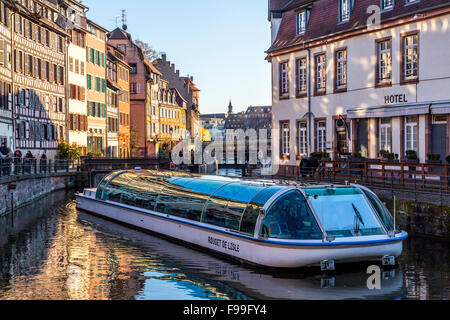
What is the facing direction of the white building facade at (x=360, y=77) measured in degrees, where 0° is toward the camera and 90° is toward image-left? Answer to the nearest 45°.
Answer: approximately 45°

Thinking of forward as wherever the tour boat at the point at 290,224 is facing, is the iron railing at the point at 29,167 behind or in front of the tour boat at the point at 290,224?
behind

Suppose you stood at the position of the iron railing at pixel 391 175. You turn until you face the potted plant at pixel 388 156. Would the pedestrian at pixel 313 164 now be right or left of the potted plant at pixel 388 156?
left

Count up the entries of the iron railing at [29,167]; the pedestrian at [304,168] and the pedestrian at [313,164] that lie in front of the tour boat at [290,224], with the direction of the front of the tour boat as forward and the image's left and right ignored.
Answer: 0

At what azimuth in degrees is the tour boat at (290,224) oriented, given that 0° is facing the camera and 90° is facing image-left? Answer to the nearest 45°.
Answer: approximately 315°

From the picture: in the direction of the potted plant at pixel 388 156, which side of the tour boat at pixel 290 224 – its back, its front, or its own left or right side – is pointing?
left

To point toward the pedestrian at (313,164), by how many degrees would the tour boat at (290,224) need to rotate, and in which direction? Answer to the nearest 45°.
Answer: approximately 135° to its left

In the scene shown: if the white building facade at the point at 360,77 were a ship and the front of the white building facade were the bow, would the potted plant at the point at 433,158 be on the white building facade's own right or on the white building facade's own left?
on the white building facade's own left

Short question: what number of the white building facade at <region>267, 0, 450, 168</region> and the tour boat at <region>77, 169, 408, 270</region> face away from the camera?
0

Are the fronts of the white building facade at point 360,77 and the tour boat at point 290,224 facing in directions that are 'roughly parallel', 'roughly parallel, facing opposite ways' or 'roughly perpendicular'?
roughly perpendicular

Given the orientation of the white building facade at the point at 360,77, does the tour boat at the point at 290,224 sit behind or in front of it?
in front

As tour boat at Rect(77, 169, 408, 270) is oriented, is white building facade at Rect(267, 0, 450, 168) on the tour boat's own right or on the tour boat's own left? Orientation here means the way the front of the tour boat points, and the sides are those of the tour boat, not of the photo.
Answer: on the tour boat's own left

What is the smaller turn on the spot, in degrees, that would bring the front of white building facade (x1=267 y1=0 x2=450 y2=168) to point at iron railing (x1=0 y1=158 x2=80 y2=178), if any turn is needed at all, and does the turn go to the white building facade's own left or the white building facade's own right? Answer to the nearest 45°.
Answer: approximately 45° to the white building facade's own right

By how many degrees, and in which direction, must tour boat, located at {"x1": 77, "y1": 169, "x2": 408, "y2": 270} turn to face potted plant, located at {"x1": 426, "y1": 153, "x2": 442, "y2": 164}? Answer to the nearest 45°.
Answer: approximately 90° to its left
